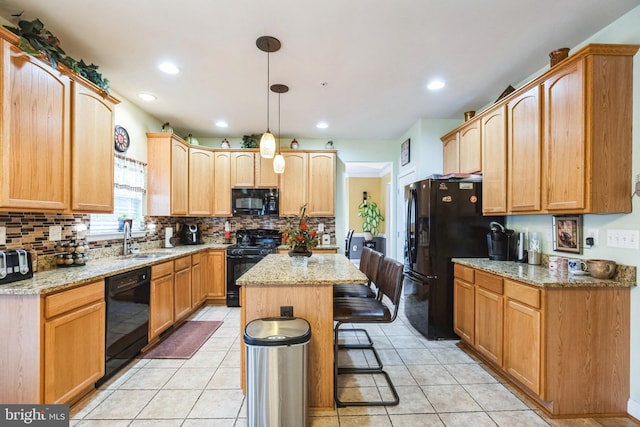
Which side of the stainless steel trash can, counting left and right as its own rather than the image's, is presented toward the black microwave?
back

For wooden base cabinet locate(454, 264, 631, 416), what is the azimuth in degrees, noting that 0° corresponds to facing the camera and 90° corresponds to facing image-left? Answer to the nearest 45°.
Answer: approximately 45°

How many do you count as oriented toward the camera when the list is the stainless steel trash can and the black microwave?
2

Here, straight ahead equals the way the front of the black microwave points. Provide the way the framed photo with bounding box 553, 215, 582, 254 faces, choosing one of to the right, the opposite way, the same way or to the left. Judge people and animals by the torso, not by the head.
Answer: to the right

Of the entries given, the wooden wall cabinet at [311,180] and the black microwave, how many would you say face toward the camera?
2

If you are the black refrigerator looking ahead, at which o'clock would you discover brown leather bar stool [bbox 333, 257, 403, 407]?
The brown leather bar stool is roughly at 11 o'clock from the black refrigerator.

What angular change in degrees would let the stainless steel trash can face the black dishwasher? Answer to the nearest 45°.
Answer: approximately 135° to its right

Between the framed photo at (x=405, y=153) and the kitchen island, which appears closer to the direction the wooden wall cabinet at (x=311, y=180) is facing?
the kitchen island

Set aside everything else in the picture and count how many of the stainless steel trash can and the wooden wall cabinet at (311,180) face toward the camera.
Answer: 2
